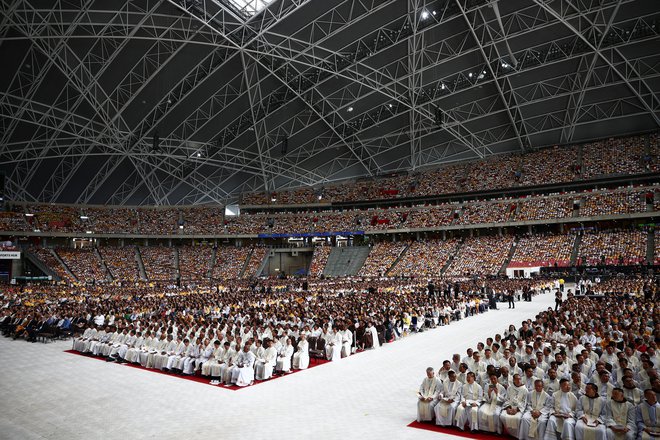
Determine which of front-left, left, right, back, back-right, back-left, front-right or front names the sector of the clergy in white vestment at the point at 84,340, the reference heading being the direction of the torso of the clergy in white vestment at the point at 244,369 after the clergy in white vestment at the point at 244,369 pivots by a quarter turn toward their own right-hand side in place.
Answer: front

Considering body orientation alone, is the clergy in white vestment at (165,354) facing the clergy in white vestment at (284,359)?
no

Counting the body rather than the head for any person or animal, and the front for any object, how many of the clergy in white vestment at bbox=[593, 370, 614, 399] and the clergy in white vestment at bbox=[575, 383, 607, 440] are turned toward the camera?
2

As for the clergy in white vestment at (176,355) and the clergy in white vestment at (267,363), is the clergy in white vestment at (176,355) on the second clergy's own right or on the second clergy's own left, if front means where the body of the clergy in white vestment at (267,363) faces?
on the second clergy's own right

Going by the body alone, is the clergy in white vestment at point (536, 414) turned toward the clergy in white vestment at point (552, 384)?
no

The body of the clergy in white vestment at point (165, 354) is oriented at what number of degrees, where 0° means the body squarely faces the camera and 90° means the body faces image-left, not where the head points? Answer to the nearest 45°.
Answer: approximately 45°

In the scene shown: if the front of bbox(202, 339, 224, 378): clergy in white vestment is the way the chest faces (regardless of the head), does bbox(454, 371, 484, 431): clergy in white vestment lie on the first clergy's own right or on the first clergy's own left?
on the first clergy's own left

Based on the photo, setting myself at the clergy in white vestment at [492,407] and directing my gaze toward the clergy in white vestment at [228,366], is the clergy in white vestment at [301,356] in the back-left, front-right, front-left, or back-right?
front-right

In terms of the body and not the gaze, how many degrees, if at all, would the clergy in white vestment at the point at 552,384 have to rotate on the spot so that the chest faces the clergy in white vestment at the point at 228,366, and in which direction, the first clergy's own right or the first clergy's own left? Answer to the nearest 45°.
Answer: approximately 90° to the first clergy's own right

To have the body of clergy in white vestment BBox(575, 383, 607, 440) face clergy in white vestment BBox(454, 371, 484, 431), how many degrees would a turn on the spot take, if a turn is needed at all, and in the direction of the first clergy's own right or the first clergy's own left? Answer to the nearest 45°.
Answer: approximately 90° to the first clergy's own right

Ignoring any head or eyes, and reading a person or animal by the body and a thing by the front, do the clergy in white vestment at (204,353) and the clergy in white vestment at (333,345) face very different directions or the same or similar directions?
same or similar directions

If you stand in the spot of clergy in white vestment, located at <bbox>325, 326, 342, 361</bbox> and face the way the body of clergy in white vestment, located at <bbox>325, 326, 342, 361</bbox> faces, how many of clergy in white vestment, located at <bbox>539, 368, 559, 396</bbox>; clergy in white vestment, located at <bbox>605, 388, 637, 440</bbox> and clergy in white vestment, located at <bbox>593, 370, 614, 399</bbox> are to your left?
3

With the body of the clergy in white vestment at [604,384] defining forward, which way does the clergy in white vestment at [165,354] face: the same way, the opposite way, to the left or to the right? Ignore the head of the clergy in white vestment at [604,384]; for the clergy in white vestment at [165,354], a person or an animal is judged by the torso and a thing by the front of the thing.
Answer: the same way

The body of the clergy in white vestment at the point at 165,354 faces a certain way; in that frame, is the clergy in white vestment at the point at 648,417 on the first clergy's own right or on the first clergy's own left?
on the first clergy's own left

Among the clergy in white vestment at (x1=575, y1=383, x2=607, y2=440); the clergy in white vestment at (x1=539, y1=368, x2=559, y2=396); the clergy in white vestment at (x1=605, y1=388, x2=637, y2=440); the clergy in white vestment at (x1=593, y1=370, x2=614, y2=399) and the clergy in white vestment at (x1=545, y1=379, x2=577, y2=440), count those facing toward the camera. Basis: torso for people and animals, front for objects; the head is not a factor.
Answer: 5
